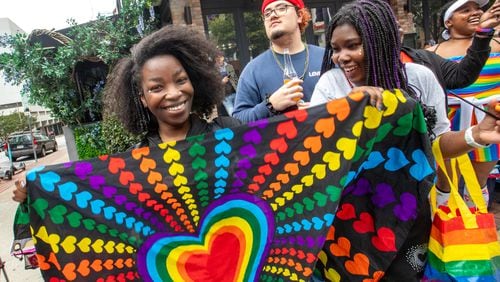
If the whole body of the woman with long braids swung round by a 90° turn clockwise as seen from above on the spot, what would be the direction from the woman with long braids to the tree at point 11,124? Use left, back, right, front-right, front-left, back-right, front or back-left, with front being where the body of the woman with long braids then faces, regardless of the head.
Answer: front

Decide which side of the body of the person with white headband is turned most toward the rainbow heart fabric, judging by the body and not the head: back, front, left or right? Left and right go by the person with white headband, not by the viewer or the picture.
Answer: front

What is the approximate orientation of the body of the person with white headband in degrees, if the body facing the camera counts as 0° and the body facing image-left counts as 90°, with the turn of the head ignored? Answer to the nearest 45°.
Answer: approximately 315°

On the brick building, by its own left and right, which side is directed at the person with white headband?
front

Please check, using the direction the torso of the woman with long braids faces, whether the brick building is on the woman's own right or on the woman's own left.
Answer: on the woman's own right

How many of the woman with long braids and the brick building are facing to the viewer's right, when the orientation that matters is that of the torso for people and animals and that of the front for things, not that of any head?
0

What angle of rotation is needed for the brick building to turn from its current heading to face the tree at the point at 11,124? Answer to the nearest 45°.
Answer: approximately 135° to its right

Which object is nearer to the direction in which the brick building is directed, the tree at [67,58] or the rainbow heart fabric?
the rainbow heart fabric

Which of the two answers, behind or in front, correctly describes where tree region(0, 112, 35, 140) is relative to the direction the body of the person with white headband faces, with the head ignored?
behind
